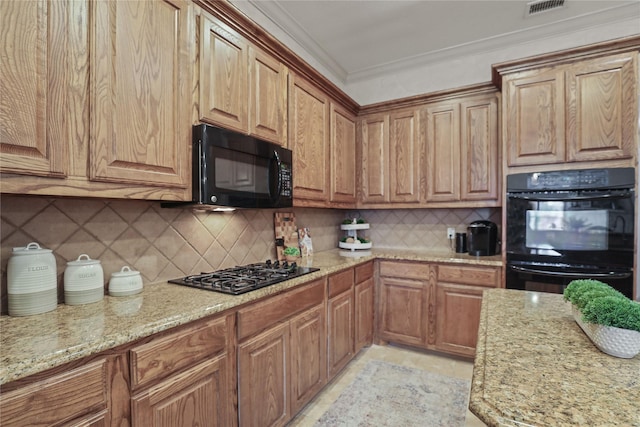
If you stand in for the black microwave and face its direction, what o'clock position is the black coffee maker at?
The black coffee maker is roughly at 10 o'clock from the black microwave.

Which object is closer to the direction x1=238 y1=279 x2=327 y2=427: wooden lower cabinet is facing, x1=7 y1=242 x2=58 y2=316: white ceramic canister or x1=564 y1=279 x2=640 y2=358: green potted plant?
the green potted plant

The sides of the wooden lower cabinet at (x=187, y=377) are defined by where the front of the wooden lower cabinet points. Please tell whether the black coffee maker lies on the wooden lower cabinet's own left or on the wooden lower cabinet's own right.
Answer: on the wooden lower cabinet's own left

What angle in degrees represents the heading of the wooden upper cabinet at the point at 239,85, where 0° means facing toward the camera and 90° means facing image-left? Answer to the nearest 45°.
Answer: approximately 315°

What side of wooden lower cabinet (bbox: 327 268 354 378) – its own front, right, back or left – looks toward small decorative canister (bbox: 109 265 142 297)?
right

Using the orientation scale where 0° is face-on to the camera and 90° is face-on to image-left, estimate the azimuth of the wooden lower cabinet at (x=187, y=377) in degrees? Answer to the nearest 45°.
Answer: approximately 315°
